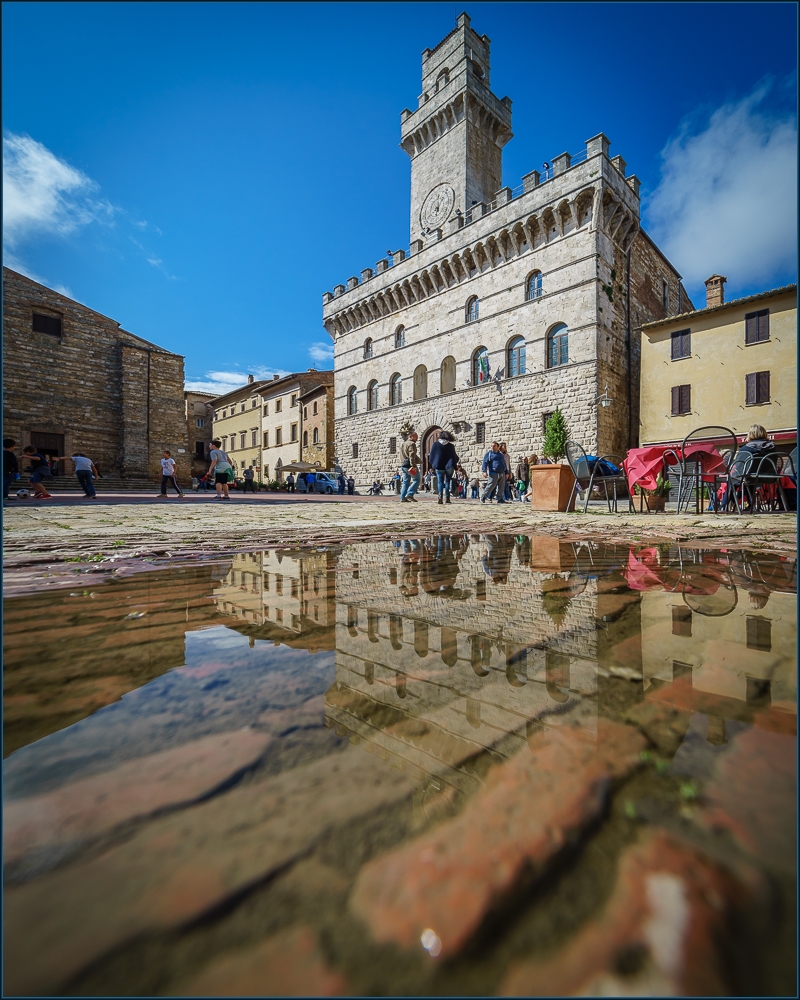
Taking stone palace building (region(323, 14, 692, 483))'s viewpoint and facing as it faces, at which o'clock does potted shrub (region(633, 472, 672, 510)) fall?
The potted shrub is roughly at 10 o'clock from the stone palace building.

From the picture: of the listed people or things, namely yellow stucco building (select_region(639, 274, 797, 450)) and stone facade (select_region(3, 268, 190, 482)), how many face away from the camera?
0

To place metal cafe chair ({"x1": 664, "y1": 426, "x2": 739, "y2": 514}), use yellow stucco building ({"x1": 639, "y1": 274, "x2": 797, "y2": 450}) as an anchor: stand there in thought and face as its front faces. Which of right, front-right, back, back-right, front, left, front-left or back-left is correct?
front-left

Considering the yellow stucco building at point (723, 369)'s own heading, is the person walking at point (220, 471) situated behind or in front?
in front

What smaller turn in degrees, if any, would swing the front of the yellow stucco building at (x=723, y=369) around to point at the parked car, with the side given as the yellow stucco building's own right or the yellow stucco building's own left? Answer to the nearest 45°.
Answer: approximately 45° to the yellow stucco building's own right

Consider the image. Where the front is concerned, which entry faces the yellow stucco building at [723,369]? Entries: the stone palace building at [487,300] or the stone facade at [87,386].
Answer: the stone facade

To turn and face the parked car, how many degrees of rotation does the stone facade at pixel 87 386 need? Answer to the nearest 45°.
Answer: approximately 45° to its left

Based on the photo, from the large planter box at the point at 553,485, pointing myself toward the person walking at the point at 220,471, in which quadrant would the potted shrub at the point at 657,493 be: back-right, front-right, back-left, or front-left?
back-right
